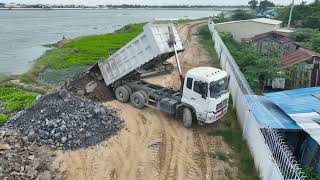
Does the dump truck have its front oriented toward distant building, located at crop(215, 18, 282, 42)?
no

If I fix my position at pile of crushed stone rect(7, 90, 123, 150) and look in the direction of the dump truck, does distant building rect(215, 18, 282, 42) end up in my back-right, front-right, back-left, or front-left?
front-left

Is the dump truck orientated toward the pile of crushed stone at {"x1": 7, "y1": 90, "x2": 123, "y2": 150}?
no

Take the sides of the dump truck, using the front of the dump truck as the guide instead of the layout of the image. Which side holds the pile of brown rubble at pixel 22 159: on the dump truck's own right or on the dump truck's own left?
on the dump truck's own right
